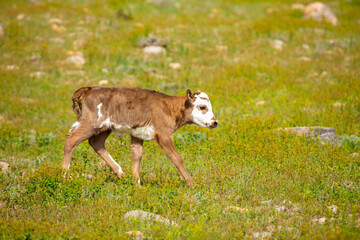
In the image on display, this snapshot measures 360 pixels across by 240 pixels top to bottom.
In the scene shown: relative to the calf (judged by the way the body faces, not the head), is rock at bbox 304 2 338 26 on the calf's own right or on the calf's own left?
on the calf's own left

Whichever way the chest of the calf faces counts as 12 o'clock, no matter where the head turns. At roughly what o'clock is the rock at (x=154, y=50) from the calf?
The rock is roughly at 9 o'clock from the calf.

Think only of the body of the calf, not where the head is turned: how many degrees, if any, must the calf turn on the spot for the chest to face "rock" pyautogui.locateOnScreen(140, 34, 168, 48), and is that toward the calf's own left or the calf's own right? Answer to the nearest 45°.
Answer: approximately 90° to the calf's own left

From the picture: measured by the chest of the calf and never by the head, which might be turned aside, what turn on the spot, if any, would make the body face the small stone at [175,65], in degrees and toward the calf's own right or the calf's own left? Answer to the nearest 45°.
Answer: approximately 90° to the calf's own left

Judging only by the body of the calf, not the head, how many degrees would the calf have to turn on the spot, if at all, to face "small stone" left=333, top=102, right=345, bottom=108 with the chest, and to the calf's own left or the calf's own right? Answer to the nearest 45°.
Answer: approximately 45° to the calf's own left

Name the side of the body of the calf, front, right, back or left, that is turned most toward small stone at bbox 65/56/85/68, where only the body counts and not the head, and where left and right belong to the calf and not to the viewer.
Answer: left

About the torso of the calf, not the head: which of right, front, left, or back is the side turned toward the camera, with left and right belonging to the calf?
right

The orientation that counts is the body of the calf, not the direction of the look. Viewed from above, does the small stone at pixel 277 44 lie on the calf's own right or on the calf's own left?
on the calf's own left

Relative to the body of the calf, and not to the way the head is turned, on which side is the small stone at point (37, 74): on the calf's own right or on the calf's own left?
on the calf's own left

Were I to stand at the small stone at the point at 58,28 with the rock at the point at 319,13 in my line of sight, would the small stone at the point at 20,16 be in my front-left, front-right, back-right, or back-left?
back-left

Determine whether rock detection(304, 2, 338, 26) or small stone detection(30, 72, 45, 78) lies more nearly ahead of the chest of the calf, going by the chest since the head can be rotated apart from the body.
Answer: the rock

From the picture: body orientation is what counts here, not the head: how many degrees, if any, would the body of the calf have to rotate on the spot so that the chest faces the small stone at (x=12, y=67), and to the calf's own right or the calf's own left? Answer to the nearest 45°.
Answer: approximately 135° to the calf's own left

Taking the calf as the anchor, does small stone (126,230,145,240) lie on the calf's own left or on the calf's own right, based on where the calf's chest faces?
on the calf's own right

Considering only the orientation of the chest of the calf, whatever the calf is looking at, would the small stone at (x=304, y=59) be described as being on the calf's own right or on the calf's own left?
on the calf's own left

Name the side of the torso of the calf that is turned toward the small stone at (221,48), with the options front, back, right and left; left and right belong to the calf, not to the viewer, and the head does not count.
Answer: left
